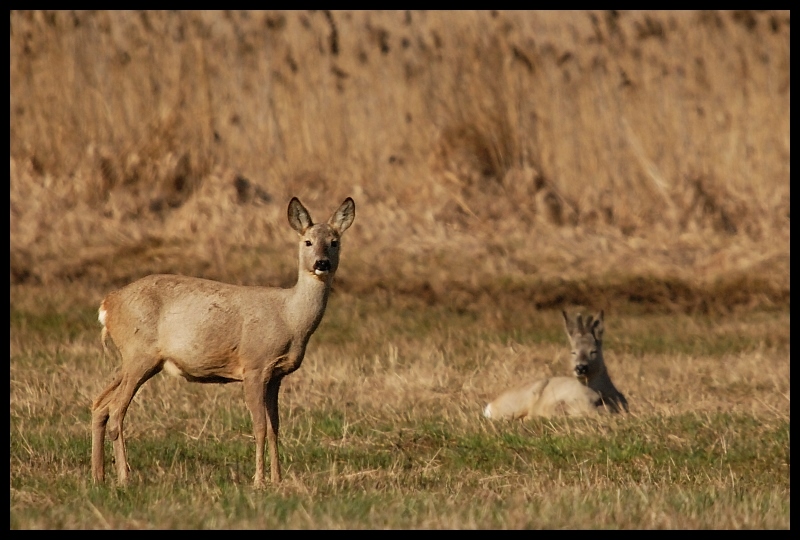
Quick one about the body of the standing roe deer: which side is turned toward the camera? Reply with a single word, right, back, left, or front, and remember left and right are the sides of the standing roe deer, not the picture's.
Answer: right

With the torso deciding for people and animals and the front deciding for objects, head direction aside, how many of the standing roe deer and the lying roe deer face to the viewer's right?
2

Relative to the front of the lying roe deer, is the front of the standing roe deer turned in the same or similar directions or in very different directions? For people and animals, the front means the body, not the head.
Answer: same or similar directions

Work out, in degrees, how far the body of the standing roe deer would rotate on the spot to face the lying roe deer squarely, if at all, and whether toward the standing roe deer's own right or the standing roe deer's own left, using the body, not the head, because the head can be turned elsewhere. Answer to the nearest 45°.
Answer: approximately 45° to the standing roe deer's own left

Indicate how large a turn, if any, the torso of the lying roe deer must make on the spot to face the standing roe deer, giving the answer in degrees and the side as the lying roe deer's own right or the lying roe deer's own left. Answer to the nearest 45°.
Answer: approximately 135° to the lying roe deer's own right

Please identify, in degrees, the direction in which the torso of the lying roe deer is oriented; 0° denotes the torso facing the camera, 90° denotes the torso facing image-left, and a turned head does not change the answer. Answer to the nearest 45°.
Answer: approximately 270°
